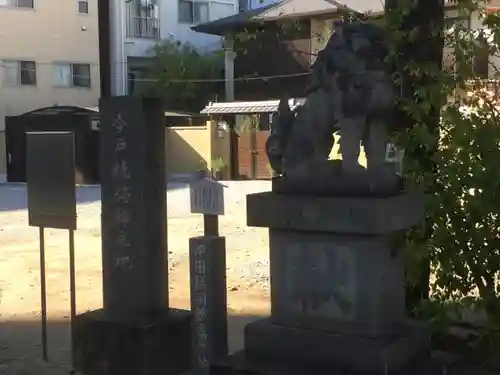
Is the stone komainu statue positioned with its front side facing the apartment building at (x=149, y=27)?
no

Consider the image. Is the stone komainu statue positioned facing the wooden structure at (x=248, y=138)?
no

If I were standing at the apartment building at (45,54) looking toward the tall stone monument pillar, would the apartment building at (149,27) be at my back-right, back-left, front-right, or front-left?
back-left

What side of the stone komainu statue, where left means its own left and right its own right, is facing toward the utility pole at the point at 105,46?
back

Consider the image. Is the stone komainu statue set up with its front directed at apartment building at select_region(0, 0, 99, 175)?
no

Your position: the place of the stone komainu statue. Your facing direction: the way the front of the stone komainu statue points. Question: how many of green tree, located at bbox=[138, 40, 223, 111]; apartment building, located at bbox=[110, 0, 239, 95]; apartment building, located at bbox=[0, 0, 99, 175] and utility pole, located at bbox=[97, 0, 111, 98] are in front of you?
0

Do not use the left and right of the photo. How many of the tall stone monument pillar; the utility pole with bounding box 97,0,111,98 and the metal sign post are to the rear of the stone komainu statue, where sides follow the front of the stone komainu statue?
3

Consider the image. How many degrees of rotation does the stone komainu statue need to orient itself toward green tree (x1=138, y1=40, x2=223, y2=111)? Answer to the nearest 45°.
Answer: approximately 135° to its left

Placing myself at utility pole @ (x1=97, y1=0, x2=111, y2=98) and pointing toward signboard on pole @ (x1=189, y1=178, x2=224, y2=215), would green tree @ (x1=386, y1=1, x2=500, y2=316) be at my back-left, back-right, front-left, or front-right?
front-left

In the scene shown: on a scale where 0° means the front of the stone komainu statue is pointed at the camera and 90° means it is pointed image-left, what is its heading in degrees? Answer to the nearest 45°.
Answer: approximately 315°
